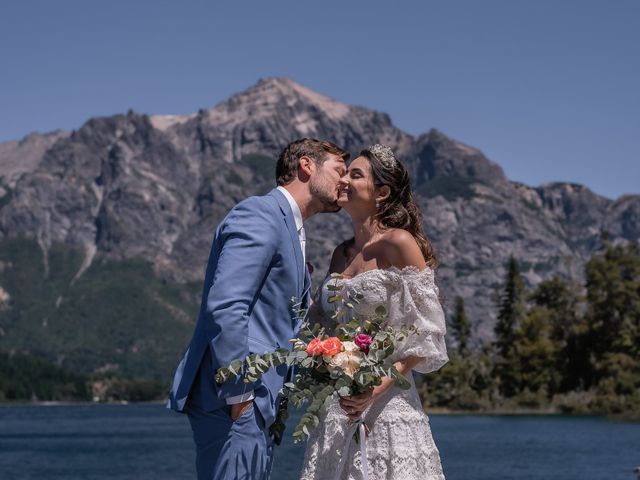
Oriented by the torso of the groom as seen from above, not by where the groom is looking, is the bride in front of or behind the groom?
in front

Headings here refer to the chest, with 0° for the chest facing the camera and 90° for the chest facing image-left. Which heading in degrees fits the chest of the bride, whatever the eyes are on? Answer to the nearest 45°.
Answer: approximately 45°

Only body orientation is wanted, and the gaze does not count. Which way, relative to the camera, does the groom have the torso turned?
to the viewer's right

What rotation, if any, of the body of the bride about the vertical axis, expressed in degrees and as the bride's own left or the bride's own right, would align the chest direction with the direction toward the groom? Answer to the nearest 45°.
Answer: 0° — they already face them

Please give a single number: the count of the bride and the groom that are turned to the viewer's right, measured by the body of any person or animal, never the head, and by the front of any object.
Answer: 1

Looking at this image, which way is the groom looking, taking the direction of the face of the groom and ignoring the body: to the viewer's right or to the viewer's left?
to the viewer's right
